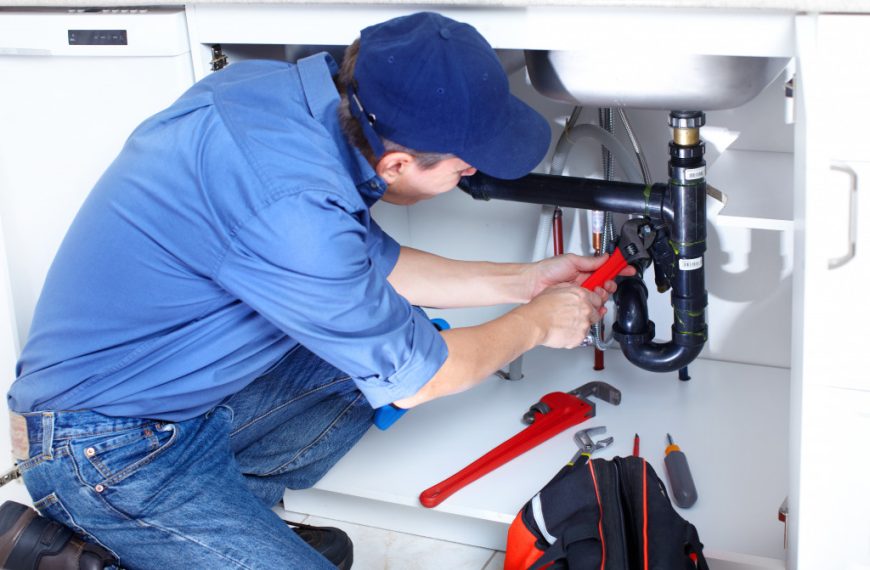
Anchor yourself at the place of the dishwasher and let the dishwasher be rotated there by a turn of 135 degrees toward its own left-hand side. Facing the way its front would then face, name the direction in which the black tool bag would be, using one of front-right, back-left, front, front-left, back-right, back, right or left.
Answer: right

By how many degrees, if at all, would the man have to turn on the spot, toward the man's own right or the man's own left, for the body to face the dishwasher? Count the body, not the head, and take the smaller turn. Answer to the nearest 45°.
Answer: approximately 135° to the man's own left

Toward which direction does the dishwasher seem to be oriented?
toward the camera

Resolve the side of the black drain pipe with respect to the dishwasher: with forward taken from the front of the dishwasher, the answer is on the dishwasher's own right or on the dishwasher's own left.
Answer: on the dishwasher's own left

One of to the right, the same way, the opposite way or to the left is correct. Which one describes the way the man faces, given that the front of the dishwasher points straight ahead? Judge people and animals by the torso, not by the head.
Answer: to the left

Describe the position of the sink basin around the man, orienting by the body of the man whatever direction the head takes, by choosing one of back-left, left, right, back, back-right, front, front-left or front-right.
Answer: front

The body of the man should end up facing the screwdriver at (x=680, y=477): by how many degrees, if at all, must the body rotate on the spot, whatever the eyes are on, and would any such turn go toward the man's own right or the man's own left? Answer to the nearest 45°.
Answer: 0° — they already face it

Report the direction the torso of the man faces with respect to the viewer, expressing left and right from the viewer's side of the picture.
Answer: facing to the right of the viewer

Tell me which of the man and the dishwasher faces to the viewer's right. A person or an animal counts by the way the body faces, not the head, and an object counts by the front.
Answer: the man

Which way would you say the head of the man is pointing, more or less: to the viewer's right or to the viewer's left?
to the viewer's right

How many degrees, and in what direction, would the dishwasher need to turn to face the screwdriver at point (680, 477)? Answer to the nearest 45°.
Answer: approximately 45° to its left
